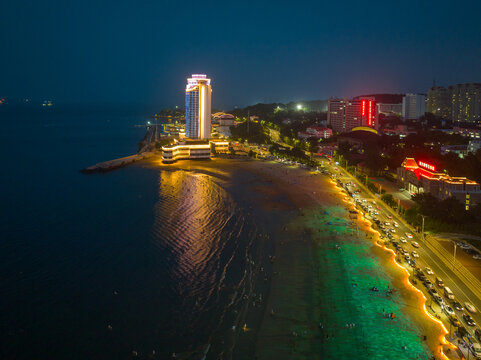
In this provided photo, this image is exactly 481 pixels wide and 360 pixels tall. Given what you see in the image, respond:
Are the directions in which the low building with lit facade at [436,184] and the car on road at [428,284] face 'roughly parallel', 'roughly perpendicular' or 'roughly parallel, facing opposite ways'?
roughly perpendicular

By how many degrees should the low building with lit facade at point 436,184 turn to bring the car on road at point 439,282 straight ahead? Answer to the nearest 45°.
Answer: approximately 45° to its left

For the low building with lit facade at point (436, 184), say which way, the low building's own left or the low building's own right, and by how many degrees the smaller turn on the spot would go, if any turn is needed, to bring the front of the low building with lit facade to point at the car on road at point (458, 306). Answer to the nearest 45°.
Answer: approximately 45° to the low building's own left

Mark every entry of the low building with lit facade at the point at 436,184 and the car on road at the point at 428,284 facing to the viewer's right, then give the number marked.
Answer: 0

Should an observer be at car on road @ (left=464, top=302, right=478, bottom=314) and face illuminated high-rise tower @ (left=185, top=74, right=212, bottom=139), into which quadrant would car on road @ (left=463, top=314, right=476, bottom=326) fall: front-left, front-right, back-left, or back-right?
back-left

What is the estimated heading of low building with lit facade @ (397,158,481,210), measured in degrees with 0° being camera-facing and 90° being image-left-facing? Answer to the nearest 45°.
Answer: approximately 45°

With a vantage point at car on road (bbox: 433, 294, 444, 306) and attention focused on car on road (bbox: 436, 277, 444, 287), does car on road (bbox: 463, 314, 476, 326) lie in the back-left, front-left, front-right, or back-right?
back-right

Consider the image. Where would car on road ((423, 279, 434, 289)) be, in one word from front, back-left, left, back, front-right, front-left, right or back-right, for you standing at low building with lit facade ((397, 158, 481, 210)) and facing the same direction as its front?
front-left
